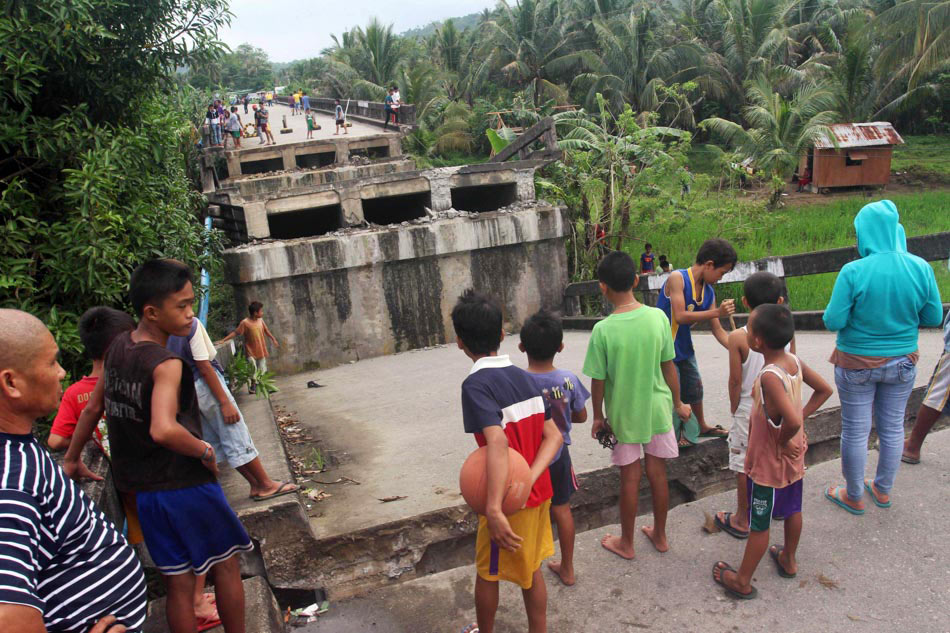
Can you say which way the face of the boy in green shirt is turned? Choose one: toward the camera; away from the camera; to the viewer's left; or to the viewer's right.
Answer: away from the camera

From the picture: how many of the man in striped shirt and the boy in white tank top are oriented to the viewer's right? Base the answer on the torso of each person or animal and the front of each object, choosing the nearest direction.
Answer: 1

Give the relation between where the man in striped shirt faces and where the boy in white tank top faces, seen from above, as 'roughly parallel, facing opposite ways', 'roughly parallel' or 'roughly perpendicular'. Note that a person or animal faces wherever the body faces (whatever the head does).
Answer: roughly perpendicular

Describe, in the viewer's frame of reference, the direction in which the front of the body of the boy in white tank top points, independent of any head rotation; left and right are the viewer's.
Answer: facing away from the viewer and to the left of the viewer

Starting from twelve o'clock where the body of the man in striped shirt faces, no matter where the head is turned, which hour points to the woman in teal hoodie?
The woman in teal hoodie is roughly at 12 o'clock from the man in striped shirt.

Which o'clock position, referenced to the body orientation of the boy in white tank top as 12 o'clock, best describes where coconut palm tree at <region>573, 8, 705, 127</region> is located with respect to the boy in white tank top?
The coconut palm tree is roughly at 1 o'clock from the boy in white tank top.

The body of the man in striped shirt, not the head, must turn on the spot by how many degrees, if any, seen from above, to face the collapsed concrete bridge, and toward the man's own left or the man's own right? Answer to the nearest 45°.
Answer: approximately 45° to the man's own left

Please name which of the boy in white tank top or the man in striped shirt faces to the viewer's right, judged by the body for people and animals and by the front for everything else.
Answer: the man in striped shirt

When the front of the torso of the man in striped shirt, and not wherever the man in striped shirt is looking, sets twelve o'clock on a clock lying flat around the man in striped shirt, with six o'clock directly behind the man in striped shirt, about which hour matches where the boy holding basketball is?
The boy holding basketball is roughly at 12 o'clock from the man in striped shirt.

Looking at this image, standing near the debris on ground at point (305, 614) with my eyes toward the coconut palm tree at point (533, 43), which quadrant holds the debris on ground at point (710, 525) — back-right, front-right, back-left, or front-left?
front-right

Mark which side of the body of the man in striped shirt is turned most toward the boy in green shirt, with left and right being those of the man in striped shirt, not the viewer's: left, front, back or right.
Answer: front

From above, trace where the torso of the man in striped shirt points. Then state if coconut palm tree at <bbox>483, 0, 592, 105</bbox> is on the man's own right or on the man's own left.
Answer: on the man's own left

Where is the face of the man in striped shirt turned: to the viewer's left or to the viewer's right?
to the viewer's right

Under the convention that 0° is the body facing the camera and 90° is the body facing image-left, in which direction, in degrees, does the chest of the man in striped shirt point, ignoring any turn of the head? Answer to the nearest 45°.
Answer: approximately 270°

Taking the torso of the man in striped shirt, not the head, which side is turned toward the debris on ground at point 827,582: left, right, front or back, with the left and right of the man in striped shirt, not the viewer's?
front

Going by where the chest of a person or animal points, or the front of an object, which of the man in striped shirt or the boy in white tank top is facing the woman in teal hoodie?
the man in striped shirt

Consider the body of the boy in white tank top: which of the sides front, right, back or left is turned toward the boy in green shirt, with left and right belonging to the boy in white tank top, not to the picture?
left

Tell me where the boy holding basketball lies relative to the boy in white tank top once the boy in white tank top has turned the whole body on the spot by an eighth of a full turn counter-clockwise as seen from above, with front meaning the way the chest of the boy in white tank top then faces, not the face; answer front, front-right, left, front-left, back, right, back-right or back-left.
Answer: front-left
